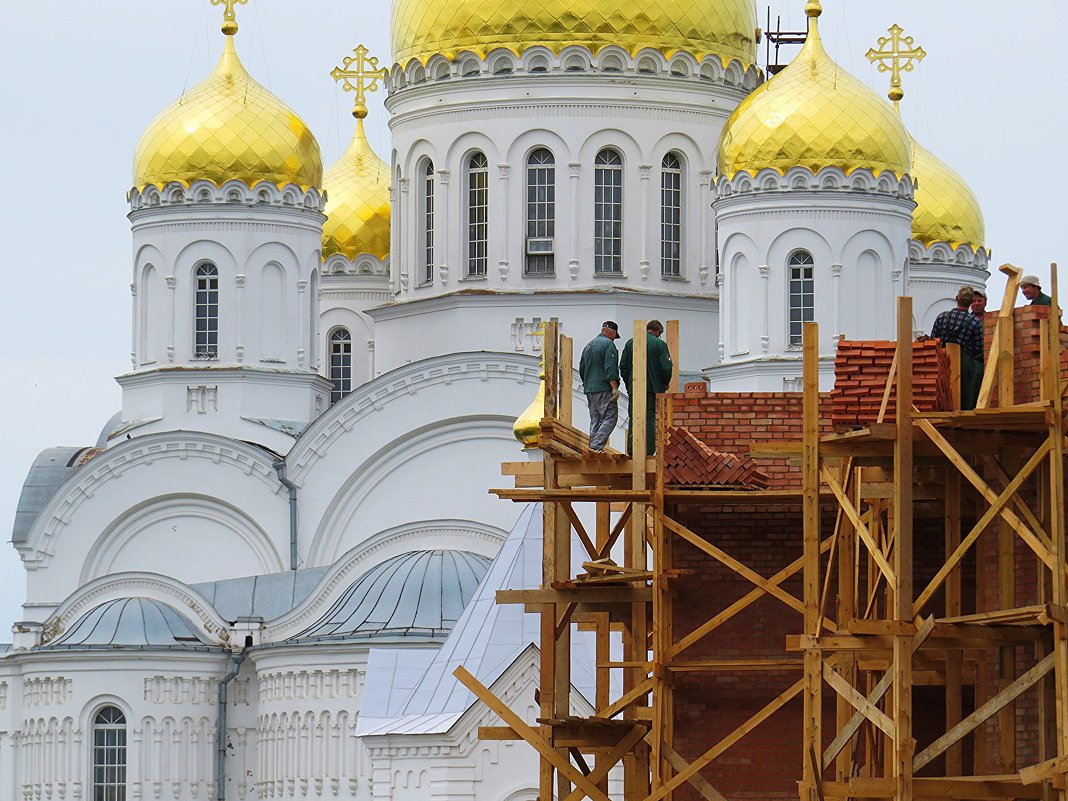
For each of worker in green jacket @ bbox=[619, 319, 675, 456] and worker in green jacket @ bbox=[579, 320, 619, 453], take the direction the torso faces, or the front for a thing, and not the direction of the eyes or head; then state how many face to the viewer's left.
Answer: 0

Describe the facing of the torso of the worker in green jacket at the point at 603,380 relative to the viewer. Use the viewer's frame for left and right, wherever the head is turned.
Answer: facing away from the viewer and to the right of the viewer

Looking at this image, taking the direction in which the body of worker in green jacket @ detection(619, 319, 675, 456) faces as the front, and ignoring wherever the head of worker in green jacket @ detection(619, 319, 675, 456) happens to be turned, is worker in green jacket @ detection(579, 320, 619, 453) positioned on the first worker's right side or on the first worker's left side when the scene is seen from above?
on the first worker's left side

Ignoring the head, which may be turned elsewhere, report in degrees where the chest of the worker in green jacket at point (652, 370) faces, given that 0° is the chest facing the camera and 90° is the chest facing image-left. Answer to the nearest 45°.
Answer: approximately 180°

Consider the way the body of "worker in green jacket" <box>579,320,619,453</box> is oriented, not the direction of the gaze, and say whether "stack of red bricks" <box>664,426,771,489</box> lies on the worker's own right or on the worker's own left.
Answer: on the worker's own right

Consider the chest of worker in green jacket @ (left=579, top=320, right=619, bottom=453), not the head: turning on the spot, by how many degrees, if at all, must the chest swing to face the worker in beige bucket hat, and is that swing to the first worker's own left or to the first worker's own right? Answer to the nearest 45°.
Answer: approximately 90° to the first worker's own right

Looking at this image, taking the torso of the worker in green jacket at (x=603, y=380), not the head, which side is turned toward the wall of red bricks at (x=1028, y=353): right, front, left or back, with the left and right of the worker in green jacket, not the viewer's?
right
